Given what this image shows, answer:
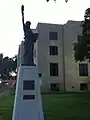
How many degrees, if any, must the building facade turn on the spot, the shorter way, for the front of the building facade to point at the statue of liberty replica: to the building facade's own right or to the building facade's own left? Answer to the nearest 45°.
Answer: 0° — it already faces it

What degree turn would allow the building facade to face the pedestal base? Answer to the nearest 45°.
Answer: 0° — it already faces it

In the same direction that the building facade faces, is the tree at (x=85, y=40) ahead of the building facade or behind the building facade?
ahead

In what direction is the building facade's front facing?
toward the camera
